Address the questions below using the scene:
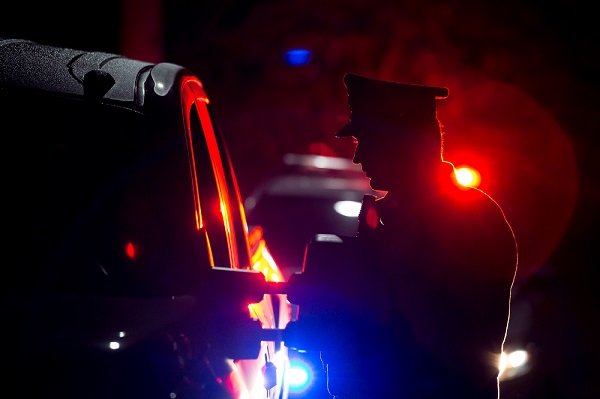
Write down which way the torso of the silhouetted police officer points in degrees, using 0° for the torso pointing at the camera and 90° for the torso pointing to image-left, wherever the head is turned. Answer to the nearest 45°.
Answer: approximately 90°

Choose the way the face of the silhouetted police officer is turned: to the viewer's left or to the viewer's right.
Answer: to the viewer's left
